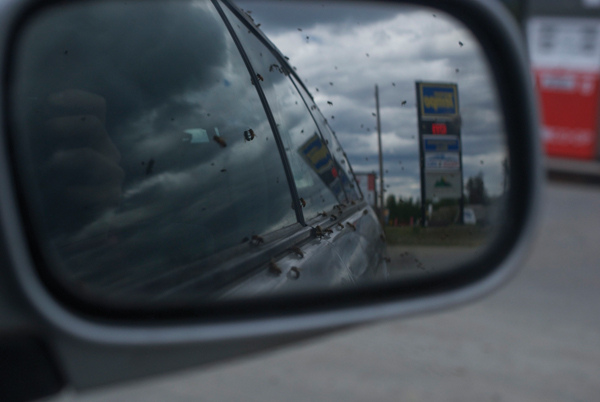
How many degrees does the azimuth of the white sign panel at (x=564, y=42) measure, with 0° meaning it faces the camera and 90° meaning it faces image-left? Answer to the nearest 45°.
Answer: approximately 0°
